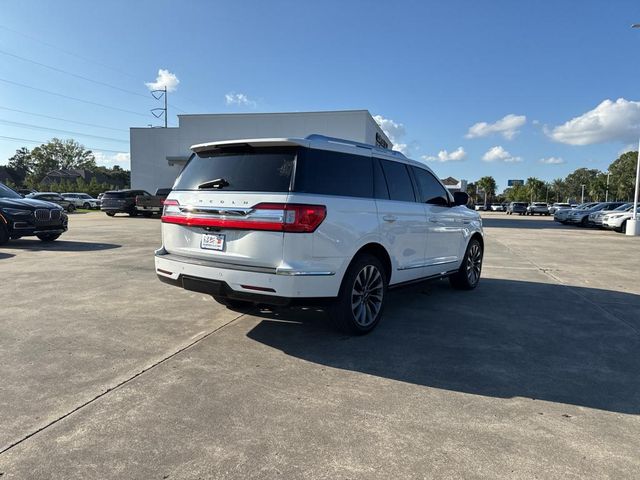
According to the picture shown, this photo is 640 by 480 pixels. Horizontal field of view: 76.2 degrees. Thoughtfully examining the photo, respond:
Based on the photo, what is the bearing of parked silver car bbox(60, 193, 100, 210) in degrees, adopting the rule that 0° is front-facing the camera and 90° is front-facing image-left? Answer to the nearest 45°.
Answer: approximately 315°

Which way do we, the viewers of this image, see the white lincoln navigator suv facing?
facing away from the viewer and to the right of the viewer

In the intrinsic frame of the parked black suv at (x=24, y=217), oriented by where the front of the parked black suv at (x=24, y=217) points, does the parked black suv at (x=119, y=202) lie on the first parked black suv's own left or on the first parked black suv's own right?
on the first parked black suv's own left

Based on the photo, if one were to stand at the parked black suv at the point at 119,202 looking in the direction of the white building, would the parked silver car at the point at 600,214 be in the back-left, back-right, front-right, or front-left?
front-right

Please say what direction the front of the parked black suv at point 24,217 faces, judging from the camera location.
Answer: facing the viewer and to the right of the viewer

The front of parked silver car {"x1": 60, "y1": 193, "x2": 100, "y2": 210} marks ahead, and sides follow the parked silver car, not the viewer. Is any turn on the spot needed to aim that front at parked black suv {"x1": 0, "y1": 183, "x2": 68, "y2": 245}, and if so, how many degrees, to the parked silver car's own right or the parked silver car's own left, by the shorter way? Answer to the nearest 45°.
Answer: approximately 45° to the parked silver car's own right

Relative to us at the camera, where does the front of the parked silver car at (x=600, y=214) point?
facing the viewer and to the left of the viewer

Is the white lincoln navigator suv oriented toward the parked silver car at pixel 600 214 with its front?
yes

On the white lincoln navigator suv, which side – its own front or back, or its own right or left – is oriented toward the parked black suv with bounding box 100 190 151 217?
left
